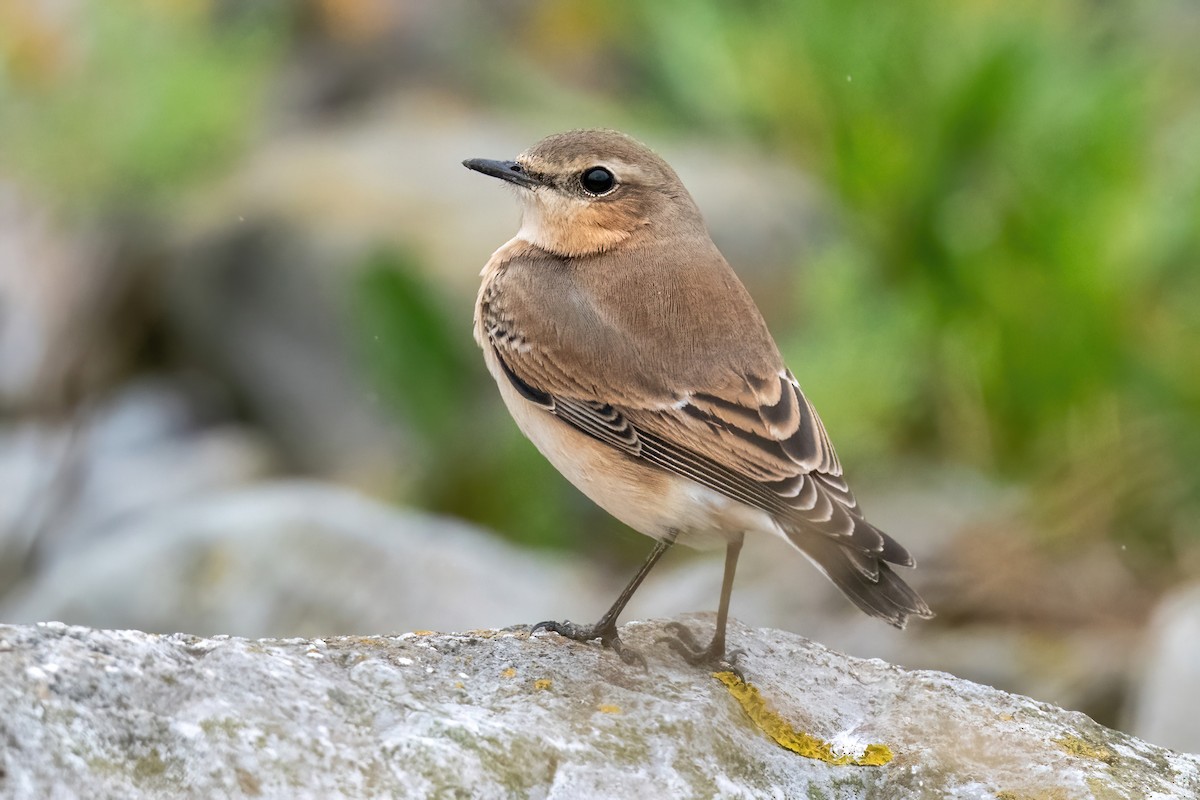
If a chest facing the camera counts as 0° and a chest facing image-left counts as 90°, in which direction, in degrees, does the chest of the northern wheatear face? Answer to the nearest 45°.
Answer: approximately 90°

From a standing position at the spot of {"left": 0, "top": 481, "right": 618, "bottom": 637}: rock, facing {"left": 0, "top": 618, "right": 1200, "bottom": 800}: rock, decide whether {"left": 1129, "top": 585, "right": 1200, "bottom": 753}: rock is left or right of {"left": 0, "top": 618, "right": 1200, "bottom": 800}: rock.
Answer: left

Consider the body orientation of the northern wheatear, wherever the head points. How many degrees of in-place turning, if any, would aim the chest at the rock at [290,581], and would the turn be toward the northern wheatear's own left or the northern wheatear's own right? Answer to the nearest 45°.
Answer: approximately 90° to the northern wheatear's own right

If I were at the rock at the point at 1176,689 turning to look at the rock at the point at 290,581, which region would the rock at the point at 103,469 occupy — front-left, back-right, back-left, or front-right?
front-right

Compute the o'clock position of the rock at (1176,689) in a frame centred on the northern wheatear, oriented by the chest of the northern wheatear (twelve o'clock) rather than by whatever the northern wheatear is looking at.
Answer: The rock is roughly at 5 o'clock from the northern wheatear.

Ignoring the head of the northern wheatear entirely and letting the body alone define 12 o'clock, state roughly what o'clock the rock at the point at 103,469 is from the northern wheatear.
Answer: The rock is roughly at 2 o'clock from the northern wheatear.
